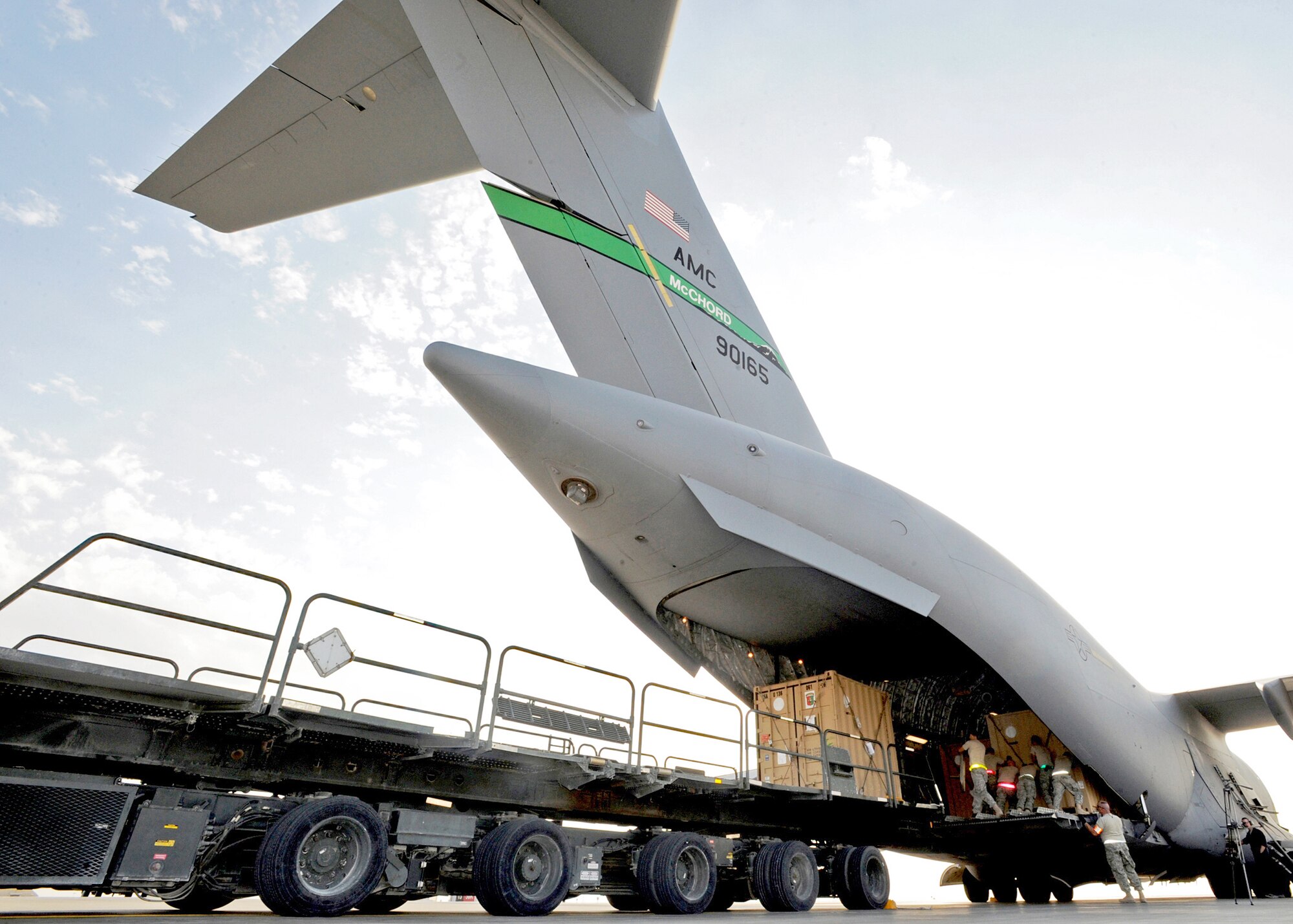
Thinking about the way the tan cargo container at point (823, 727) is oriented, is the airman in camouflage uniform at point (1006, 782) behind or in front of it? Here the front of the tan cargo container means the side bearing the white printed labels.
behind

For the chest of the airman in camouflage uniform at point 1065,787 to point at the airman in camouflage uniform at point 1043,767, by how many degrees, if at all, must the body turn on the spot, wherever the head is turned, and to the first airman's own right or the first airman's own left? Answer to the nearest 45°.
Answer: approximately 45° to the first airman's own left

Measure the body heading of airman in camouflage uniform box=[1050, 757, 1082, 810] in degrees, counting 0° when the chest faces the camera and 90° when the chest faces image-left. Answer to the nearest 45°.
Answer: approximately 225°

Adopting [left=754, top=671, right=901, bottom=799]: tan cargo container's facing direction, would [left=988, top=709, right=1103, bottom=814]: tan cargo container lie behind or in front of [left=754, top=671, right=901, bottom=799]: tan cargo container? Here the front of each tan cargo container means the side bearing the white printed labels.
behind

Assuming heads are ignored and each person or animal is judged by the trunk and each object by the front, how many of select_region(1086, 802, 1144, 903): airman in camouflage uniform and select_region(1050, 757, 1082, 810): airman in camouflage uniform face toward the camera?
0

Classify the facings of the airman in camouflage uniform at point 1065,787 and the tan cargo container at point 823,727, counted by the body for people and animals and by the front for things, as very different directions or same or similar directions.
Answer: very different directions

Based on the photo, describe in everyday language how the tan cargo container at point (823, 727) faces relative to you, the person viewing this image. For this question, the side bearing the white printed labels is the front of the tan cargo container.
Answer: facing the viewer and to the left of the viewer
